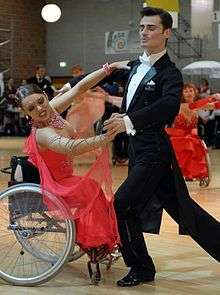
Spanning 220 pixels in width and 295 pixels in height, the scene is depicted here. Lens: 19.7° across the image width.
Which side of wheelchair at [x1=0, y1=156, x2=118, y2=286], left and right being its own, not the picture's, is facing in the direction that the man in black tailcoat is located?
front

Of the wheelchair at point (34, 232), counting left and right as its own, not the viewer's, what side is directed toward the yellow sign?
left

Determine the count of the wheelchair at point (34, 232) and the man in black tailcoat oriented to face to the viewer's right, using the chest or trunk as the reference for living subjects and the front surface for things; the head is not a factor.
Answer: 1

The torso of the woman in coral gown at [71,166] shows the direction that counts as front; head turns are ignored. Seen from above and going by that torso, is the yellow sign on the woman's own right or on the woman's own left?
on the woman's own left

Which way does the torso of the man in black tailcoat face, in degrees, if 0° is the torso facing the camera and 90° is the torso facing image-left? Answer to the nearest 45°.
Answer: approximately 45°

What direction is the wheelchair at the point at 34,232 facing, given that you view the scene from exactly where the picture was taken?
facing to the right of the viewer

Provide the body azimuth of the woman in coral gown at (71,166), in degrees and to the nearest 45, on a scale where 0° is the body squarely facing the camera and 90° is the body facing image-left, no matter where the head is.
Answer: approximately 315°

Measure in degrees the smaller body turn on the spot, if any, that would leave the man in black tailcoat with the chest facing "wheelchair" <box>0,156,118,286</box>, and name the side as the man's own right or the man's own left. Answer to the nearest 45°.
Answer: approximately 45° to the man's own right

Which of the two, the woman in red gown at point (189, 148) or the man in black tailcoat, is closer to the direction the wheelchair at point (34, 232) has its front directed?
the man in black tailcoat
